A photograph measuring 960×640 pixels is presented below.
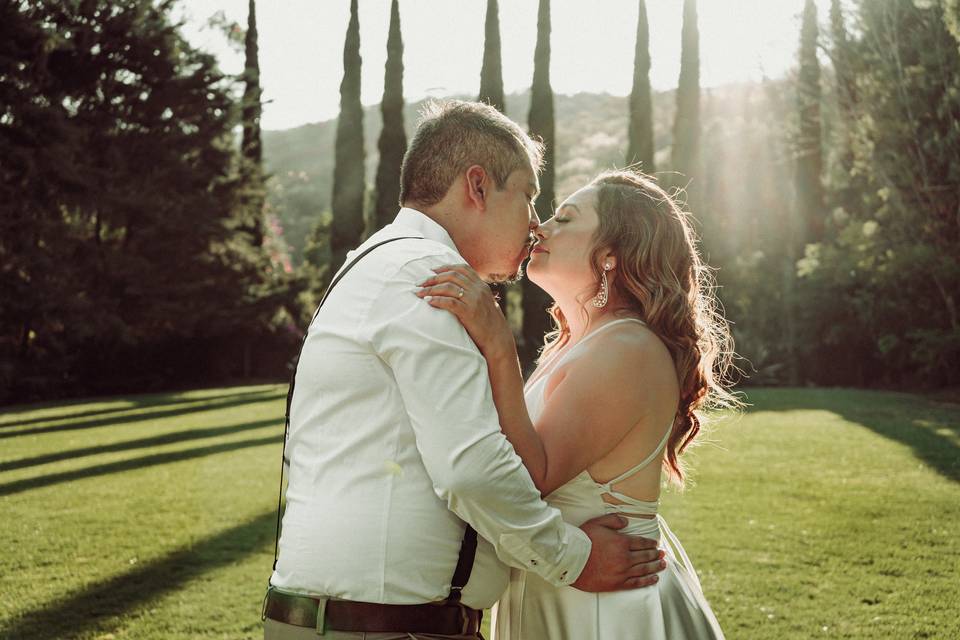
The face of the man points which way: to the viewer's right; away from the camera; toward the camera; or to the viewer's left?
to the viewer's right

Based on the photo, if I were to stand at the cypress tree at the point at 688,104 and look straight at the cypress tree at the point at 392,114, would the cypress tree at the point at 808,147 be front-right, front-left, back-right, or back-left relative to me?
back-left

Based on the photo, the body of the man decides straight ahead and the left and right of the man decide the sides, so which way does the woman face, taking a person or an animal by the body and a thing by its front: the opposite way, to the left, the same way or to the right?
the opposite way

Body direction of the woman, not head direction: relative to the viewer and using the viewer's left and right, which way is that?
facing to the left of the viewer

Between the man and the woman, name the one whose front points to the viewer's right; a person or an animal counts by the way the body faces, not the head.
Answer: the man

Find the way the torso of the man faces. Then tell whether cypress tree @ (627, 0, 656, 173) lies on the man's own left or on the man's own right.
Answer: on the man's own left

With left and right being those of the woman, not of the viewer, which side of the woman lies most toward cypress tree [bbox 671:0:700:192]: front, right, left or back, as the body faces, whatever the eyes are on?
right

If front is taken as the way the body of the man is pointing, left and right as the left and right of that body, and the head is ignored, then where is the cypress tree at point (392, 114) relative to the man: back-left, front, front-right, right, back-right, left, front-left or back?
left

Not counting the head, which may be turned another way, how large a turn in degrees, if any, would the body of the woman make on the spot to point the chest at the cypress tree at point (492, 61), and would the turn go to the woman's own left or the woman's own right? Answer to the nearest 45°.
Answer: approximately 90° to the woman's own right

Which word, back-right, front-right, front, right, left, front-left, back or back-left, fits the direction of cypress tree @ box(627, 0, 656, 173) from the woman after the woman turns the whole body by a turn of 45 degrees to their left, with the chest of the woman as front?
back-right

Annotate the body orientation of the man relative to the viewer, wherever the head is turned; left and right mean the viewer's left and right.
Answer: facing to the right of the viewer

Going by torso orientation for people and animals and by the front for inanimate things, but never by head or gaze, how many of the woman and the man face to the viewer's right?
1
